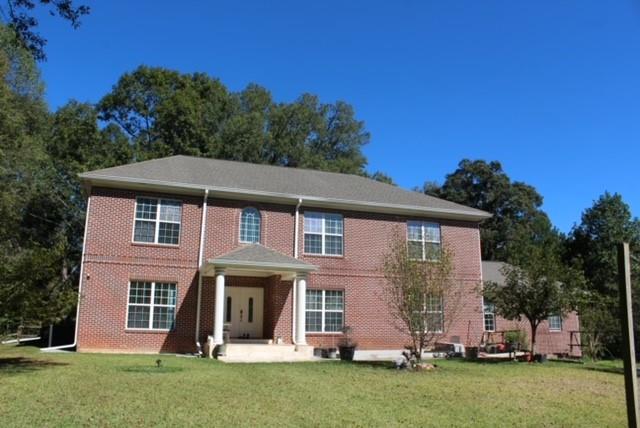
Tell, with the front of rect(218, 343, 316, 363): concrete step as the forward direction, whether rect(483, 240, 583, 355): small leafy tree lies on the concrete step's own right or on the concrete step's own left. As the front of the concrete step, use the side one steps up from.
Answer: on the concrete step's own left

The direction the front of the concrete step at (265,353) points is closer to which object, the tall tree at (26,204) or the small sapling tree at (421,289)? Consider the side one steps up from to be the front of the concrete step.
the small sapling tree

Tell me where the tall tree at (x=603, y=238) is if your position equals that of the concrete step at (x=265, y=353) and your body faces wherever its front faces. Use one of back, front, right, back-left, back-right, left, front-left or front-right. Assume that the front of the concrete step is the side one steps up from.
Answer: back-left

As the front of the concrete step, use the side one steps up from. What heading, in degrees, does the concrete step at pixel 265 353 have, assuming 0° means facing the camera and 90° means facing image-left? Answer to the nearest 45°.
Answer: approximately 0°

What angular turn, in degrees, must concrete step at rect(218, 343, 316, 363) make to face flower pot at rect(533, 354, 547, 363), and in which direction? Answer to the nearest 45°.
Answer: approximately 90° to its left

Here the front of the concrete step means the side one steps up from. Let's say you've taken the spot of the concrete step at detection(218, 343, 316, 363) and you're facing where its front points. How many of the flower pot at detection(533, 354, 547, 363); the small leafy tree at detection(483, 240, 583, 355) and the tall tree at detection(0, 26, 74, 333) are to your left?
2

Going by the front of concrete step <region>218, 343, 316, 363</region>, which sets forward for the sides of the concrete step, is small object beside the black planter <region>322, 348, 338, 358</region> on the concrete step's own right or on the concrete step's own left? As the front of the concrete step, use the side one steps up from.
on the concrete step's own left

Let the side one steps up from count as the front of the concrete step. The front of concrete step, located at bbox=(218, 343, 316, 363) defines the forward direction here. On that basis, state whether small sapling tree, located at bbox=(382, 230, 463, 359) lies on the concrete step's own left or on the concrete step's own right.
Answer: on the concrete step's own left
